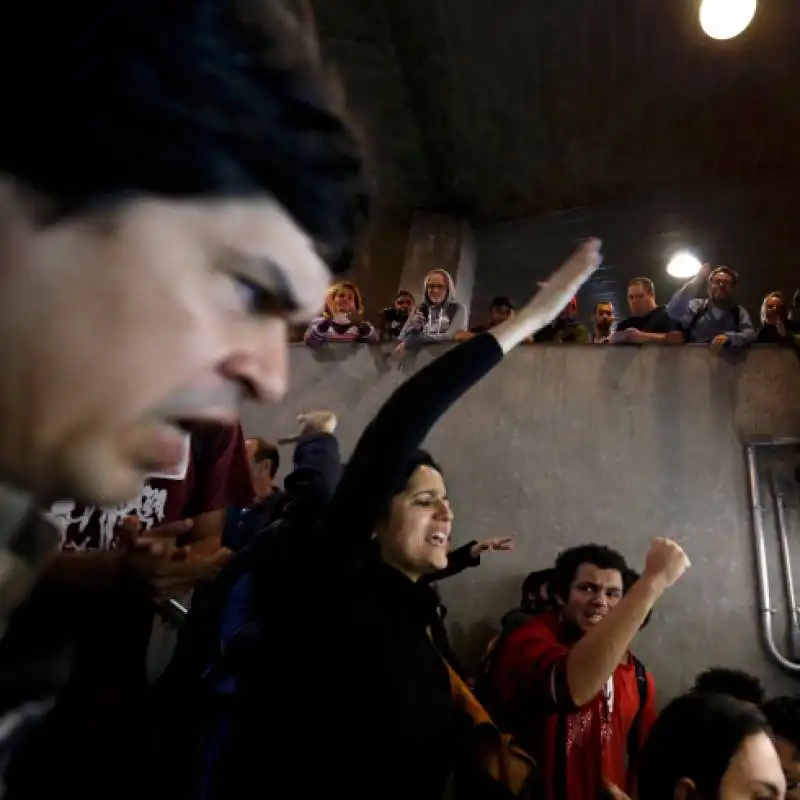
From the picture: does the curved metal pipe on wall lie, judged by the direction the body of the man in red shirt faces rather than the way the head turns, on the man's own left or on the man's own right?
on the man's own left

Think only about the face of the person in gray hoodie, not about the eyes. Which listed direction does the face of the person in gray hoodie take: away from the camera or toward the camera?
toward the camera

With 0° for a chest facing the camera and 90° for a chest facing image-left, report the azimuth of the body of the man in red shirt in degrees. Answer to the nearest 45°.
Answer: approximately 315°

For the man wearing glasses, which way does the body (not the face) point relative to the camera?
toward the camera

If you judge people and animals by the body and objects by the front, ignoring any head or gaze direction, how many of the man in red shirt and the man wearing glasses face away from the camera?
0
